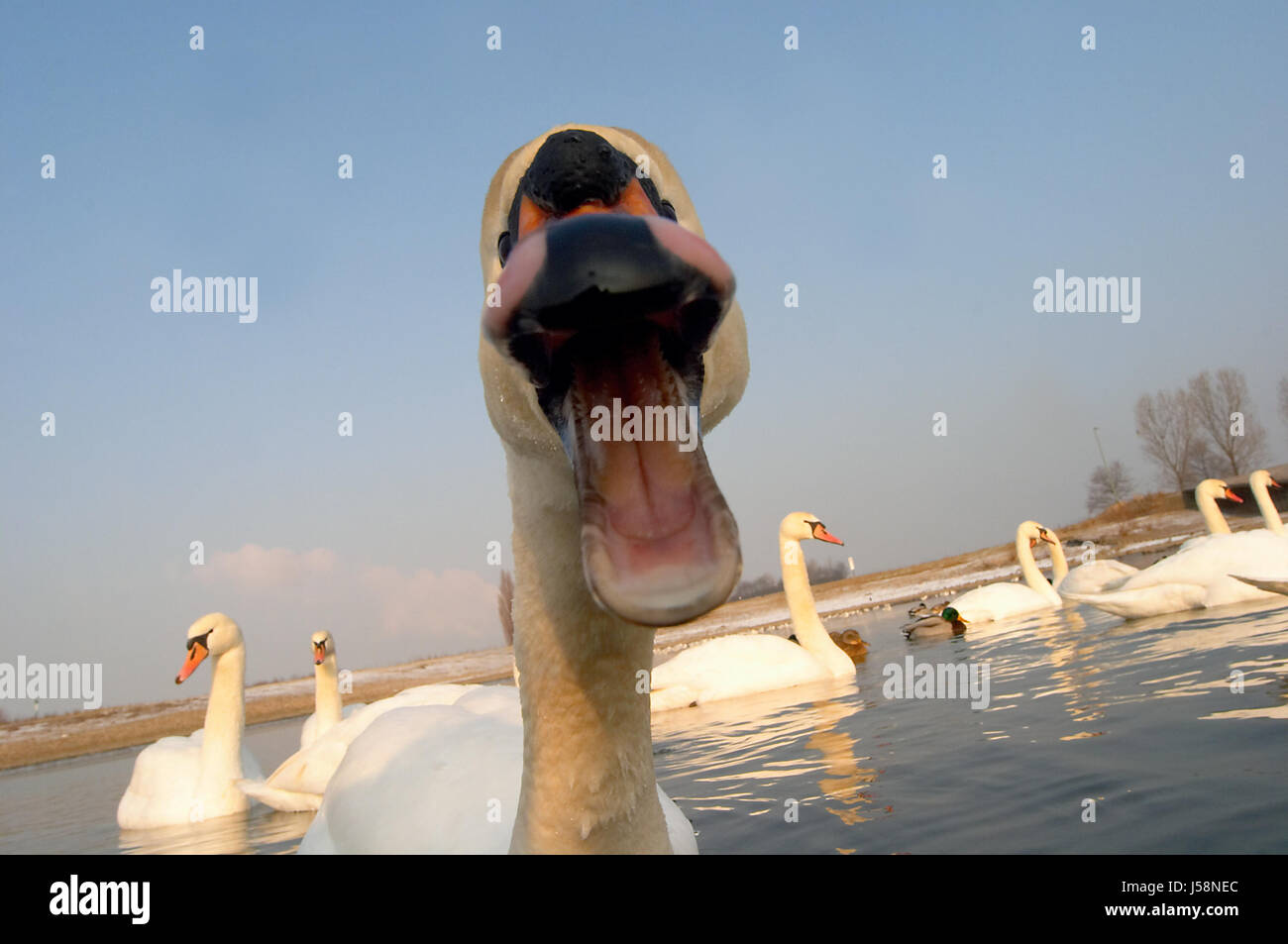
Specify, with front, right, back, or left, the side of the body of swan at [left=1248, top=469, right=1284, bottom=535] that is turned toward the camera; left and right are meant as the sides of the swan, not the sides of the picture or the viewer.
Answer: right

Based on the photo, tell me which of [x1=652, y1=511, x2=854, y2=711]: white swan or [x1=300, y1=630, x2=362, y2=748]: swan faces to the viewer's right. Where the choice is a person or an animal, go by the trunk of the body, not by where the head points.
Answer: the white swan

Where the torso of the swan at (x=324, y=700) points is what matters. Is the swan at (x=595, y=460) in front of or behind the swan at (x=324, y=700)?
in front

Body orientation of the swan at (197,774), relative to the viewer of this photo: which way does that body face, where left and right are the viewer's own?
facing the viewer and to the right of the viewer

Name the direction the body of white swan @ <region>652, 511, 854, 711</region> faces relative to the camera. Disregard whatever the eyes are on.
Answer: to the viewer's right

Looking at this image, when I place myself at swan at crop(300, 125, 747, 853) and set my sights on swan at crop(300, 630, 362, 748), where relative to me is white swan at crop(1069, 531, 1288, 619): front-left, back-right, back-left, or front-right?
front-right

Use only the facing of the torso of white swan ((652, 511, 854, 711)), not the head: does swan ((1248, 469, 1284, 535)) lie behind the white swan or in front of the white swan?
in front

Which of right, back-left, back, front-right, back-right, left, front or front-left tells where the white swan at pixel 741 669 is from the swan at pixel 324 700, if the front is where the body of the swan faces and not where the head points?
front-left

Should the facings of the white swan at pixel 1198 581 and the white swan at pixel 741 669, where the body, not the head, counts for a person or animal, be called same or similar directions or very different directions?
same or similar directions

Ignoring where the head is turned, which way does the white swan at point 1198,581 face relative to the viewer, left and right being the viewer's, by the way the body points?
facing to the right of the viewer

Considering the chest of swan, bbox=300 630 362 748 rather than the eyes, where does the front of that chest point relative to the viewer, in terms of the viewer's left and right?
facing the viewer

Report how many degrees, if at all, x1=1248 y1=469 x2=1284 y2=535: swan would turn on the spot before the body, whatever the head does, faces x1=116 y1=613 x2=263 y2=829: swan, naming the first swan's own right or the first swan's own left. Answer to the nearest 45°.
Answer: approximately 135° to the first swan's own right

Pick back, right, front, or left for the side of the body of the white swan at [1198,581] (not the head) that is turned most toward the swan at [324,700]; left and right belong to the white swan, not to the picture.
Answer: back

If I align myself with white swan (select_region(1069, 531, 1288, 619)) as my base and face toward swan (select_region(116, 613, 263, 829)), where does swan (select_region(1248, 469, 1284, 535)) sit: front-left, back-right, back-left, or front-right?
back-right

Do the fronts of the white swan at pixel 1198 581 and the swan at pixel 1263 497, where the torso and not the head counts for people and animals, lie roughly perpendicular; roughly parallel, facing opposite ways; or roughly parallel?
roughly parallel
